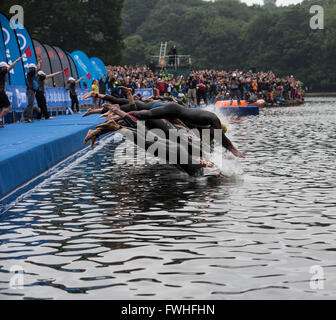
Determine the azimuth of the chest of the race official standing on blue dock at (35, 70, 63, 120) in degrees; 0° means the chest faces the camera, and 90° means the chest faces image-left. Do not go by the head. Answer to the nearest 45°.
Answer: approximately 270°

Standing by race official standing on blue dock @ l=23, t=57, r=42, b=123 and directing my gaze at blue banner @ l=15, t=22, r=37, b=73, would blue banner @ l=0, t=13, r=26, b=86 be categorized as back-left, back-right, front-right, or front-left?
front-left

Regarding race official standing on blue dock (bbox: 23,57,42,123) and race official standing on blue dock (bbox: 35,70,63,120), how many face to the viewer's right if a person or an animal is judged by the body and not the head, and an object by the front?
2

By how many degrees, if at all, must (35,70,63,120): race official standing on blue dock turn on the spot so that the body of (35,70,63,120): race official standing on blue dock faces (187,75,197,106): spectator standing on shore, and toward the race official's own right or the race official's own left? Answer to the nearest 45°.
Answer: approximately 45° to the race official's own left

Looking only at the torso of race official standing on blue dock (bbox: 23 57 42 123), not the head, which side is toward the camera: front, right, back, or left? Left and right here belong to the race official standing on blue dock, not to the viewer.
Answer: right

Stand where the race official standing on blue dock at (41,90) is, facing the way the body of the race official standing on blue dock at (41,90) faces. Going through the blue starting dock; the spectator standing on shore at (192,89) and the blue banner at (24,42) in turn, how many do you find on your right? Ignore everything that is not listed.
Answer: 1

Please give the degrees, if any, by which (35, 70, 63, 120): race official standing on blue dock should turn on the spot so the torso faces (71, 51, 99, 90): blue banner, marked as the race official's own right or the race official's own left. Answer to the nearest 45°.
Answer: approximately 90° to the race official's own left

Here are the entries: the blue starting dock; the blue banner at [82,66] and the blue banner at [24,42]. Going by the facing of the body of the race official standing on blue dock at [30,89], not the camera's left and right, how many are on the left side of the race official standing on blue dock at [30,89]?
2

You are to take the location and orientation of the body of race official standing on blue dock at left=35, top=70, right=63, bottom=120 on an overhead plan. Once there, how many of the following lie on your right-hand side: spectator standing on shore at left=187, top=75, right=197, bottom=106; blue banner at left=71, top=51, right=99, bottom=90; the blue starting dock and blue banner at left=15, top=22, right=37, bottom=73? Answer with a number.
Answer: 1
